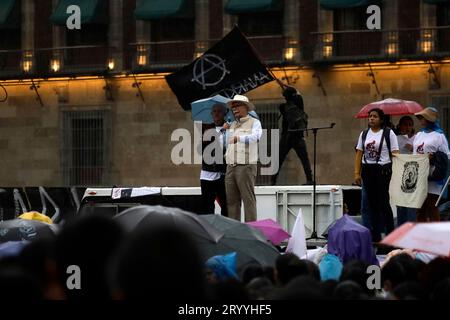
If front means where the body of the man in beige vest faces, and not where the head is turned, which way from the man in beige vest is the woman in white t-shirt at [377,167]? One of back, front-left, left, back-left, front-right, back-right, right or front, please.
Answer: back-left

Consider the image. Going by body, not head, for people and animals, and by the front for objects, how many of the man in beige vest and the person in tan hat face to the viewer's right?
0

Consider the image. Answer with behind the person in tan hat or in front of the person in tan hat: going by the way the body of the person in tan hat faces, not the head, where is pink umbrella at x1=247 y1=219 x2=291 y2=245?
in front
